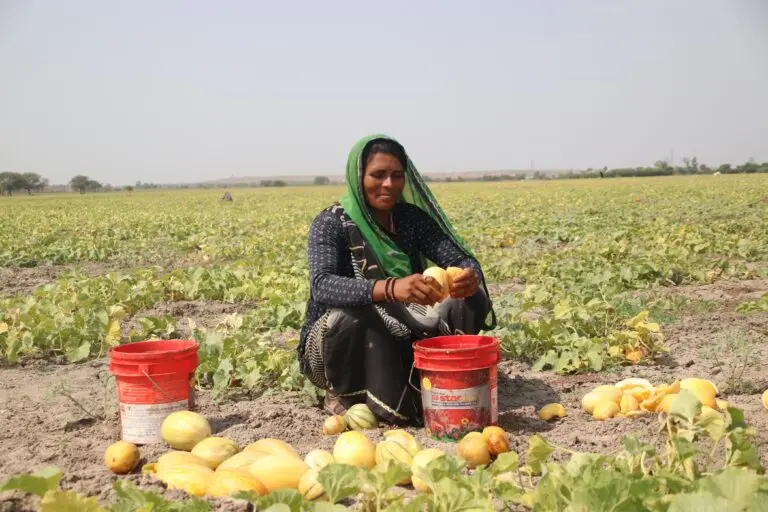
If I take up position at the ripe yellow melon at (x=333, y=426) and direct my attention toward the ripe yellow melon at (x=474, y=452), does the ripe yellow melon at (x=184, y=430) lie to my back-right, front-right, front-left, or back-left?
back-right

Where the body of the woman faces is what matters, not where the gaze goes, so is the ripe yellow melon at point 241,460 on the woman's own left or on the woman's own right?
on the woman's own right

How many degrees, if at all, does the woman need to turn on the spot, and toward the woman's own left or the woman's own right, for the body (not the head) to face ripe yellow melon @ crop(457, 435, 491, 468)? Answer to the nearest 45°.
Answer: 0° — they already face it

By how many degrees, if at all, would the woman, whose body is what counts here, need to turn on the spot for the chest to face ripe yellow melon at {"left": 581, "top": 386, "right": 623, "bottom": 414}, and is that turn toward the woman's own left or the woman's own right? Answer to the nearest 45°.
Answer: approximately 45° to the woman's own left

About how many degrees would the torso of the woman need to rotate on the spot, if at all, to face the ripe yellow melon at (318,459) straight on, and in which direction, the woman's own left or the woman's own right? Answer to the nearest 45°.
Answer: approximately 45° to the woman's own right

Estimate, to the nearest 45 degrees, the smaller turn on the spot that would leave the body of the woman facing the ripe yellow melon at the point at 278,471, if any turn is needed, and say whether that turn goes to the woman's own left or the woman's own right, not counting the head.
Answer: approximately 45° to the woman's own right

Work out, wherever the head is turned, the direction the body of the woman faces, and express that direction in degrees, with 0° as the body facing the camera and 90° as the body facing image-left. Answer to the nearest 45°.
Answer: approximately 315°

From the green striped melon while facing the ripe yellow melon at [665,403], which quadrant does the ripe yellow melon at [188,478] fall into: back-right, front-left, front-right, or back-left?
back-right

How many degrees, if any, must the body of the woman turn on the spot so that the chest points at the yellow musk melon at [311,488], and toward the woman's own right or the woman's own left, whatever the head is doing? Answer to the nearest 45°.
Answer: approximately 45° to the woman's own right
